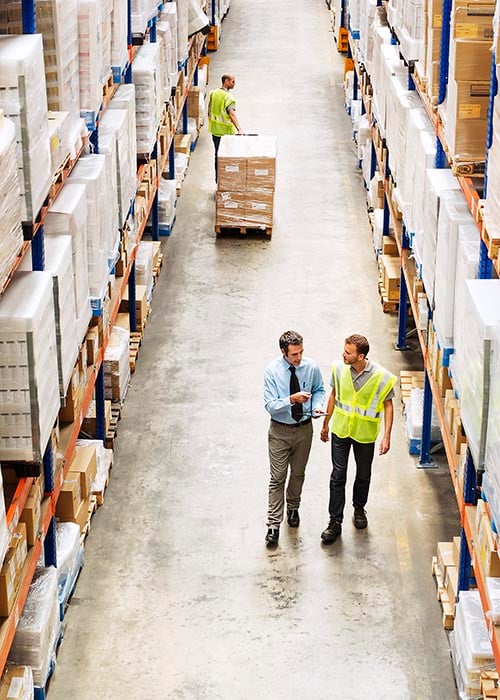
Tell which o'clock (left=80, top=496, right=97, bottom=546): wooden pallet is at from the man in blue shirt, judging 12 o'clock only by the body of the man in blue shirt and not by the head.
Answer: The wooden pallet is roughly at 3 o'clock from the man in blue shirt.

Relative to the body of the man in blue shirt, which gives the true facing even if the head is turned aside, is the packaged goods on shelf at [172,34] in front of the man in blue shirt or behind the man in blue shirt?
behind

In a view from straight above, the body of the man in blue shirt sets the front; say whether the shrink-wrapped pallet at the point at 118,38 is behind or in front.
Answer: behind

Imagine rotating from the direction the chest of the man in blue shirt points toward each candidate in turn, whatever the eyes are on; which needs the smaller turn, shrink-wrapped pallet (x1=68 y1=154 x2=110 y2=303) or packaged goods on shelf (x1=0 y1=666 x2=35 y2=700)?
the packaged goods on shelf

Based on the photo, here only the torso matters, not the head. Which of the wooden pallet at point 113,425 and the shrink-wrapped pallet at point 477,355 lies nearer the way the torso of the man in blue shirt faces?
the shrink-wrapped pallet

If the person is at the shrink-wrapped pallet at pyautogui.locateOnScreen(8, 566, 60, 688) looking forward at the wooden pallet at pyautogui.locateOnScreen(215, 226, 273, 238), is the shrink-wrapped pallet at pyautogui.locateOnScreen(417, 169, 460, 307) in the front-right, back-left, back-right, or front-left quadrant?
front-right

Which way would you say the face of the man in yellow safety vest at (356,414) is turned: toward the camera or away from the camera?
toward the camera

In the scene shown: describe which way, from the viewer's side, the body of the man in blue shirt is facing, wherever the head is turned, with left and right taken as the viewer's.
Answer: facing the viewer

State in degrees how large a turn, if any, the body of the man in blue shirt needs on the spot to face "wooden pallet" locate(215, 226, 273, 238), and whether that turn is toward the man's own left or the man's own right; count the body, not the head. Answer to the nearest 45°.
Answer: approximately 180°
